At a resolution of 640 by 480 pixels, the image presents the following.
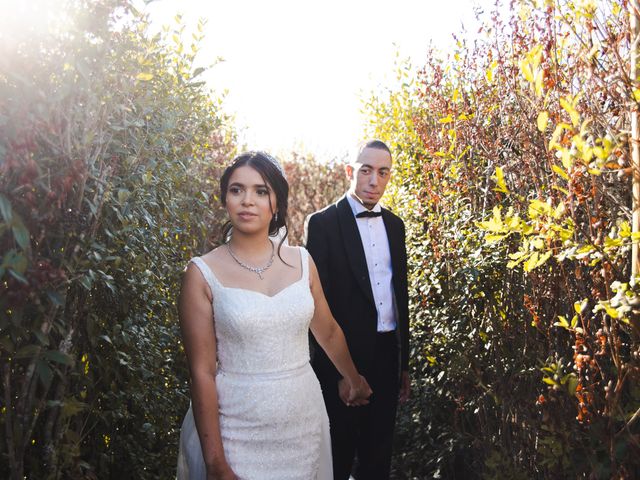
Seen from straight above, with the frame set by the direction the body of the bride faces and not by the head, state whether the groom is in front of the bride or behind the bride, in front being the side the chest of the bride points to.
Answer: behind

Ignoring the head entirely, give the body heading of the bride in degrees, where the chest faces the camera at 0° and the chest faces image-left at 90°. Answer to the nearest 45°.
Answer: approximately 0°

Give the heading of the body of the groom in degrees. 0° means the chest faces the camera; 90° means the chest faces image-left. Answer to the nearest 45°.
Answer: approximately 315°

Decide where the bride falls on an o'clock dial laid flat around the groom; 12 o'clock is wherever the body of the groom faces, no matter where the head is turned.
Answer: The bride is roughly at 2 o'clock from the groom.
